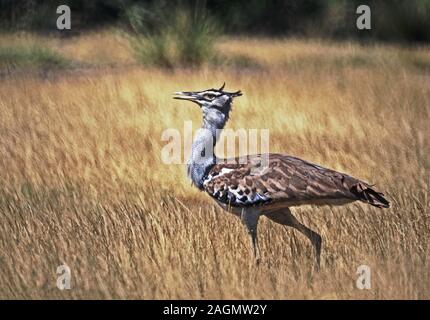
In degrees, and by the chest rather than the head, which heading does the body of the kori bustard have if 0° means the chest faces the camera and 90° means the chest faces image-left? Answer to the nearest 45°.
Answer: approximately 90°

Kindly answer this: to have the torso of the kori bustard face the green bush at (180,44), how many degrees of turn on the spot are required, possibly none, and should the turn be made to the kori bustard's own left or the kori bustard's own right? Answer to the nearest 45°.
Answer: approximately 90° to the kori bustard's own right

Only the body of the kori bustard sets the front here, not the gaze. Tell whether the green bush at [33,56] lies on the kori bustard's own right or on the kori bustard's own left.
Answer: on the kori bustard's own right
